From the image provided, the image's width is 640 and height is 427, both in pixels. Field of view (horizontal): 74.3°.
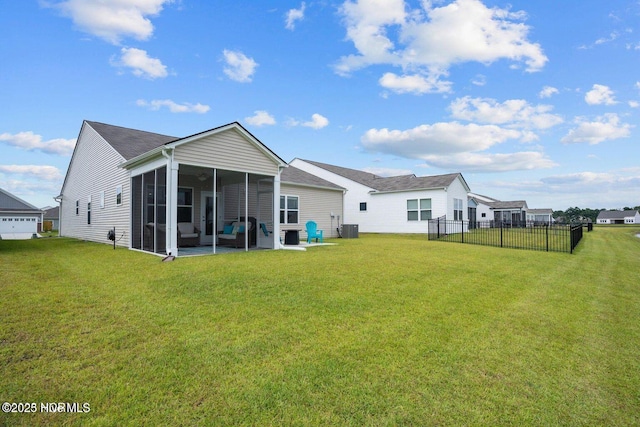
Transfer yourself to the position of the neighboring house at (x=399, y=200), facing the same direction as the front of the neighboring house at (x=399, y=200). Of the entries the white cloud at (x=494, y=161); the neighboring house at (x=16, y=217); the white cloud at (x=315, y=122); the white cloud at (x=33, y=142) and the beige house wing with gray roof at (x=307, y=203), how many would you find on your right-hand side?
1

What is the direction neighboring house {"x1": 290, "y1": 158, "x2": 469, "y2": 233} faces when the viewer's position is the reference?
facing away from the viewer and to the left of the viewer

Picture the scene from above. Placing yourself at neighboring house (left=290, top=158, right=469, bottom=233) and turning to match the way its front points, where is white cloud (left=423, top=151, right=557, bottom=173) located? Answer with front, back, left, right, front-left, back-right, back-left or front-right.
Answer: right

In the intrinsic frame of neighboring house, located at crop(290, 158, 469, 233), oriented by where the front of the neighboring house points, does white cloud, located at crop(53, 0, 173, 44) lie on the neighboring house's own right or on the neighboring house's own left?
on the neighboring house's own left
